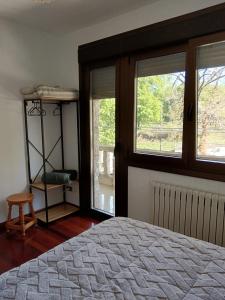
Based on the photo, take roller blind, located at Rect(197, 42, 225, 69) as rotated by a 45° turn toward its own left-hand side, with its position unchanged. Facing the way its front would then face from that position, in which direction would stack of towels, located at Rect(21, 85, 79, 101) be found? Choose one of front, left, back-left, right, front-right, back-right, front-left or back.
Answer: right

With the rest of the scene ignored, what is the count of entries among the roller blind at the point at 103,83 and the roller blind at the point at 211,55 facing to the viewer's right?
0

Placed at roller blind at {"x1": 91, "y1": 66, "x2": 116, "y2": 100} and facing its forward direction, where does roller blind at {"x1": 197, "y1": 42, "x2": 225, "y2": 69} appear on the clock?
roller blind at {"x1": 197, "y1": 42, "x2": 225, "y2": 69} is roughly at 9 o'clock from roller blind at {"x1": 91, "y1": 66, "x2": 116, "y2": 100}.

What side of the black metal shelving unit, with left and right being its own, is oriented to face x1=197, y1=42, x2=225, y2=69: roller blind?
front

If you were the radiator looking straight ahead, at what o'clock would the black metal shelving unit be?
The black metal shelving unit is roughly at 2 o'clock from the radiator.

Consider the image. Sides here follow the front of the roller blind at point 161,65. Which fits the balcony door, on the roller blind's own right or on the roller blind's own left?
on the roller blind's own right

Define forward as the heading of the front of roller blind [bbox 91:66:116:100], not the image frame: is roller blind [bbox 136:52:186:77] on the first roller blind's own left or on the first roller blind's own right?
on the first roller blind's own left

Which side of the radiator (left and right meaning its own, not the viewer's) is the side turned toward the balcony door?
right
